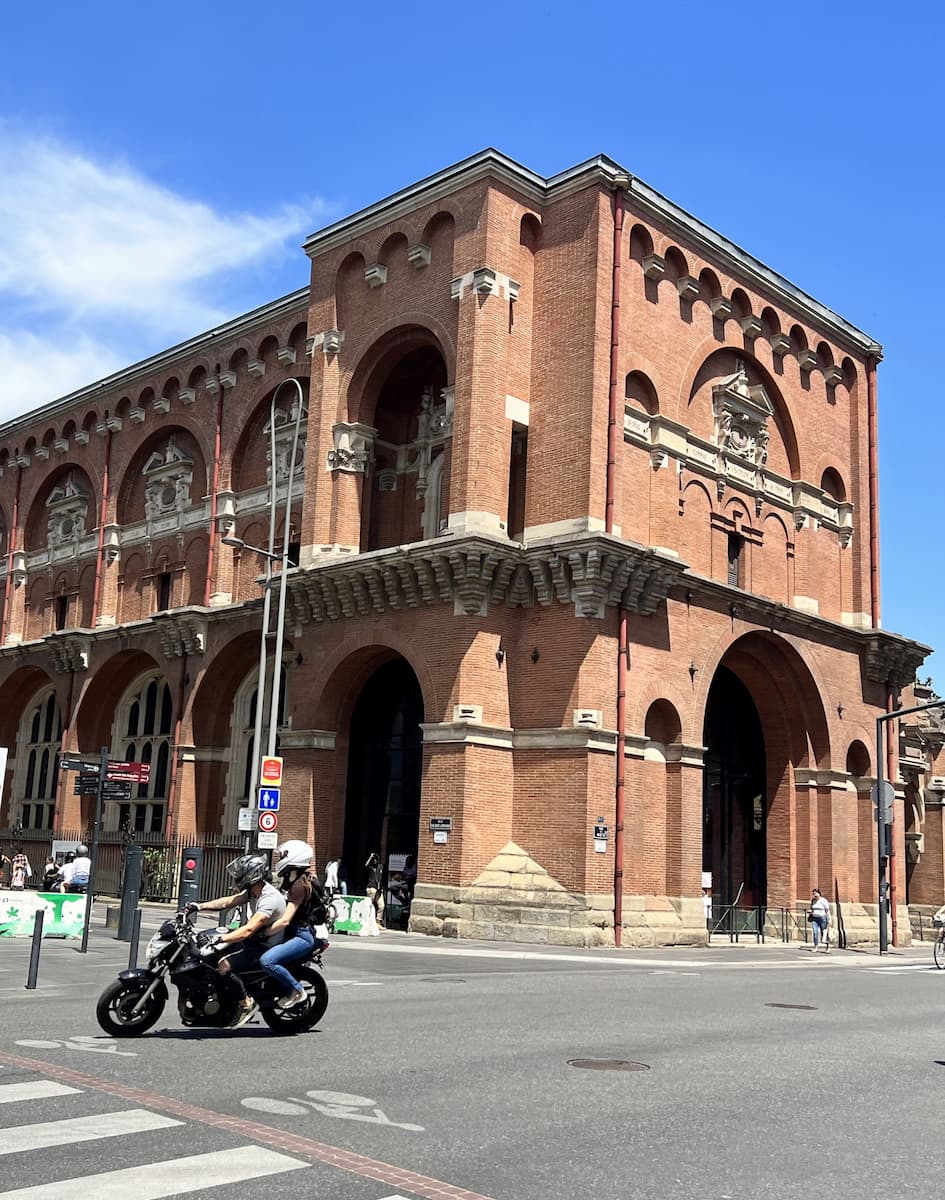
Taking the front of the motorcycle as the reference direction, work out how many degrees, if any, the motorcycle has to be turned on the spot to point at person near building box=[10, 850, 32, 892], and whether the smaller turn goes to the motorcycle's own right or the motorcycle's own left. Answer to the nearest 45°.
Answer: approximately 90° to the motorcycle's own right

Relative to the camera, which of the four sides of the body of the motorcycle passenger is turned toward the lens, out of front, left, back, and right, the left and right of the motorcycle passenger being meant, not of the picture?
left

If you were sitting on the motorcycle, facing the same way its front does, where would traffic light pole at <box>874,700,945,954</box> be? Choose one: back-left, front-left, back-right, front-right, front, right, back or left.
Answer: back-right

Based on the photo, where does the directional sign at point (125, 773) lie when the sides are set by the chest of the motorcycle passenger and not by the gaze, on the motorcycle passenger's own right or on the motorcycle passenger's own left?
on the motorcycle passenger's own right

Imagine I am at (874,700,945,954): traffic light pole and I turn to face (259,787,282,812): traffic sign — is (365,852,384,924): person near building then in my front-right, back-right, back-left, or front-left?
front-right

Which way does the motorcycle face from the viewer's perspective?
to the viewer's left

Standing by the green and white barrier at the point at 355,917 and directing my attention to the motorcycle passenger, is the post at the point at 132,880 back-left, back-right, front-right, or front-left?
front-right

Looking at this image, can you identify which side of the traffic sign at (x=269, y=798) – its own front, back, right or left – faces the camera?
front

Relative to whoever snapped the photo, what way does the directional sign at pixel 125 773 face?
facing the viewer

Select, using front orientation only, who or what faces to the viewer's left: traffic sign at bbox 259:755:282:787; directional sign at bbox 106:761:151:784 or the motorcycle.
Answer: the motorcycle

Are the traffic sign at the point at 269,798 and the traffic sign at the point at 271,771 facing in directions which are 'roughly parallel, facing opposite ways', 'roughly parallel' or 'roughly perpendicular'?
roughly parallel

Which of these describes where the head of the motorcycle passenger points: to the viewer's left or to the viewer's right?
to the viewer's left

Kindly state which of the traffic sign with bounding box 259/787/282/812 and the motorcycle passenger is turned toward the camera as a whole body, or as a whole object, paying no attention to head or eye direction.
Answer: the traffic sign
